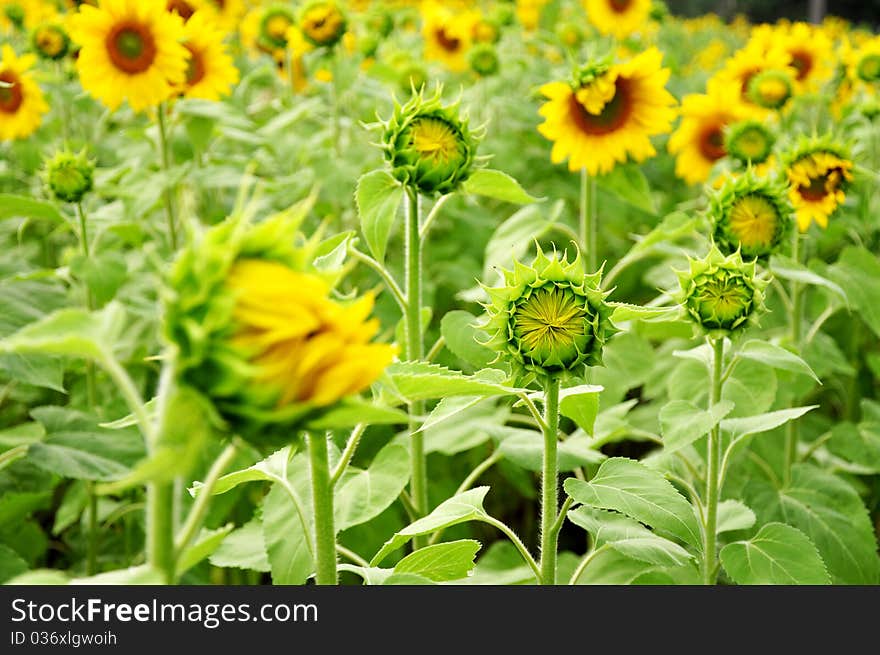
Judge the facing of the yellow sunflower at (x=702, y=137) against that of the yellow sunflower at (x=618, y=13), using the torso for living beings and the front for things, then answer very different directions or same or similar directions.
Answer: same or similar directions

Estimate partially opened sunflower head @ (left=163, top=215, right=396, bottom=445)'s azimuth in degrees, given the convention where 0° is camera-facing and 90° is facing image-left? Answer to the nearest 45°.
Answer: approximately 315°

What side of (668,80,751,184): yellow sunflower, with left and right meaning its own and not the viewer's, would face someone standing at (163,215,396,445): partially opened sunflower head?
front

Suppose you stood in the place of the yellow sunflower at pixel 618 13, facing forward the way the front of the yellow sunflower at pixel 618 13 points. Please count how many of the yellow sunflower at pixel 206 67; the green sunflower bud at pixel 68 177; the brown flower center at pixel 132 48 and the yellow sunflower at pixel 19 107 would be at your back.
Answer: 0

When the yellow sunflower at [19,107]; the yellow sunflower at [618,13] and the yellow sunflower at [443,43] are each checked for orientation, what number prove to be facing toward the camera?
3

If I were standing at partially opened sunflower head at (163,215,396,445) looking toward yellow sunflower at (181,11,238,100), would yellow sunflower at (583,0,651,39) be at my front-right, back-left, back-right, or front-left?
front-right

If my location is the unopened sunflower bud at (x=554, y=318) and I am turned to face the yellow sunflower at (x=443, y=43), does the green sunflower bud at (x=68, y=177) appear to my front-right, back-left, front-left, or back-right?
front-left

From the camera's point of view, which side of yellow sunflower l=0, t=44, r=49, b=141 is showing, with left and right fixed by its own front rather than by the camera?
front

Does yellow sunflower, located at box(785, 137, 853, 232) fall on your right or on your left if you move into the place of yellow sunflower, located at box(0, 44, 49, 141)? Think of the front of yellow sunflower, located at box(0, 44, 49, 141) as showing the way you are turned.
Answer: on your left

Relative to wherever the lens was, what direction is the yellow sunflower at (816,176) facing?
facing the viewer

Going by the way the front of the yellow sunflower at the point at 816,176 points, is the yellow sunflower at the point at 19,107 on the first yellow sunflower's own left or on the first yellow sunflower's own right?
on the first yellow sunflower's own right

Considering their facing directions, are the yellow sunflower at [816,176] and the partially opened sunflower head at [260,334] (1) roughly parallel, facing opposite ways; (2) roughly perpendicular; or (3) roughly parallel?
roughly perpendicular

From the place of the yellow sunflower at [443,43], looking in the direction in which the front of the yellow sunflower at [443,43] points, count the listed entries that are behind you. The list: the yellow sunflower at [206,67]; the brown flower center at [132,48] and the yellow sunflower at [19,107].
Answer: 0

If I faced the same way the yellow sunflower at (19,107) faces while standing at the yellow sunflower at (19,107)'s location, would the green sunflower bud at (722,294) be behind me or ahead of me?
ahead
